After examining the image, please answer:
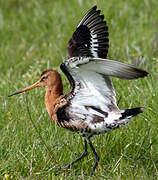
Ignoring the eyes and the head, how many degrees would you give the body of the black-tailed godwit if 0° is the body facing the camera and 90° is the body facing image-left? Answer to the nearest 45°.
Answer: approximately 90°
